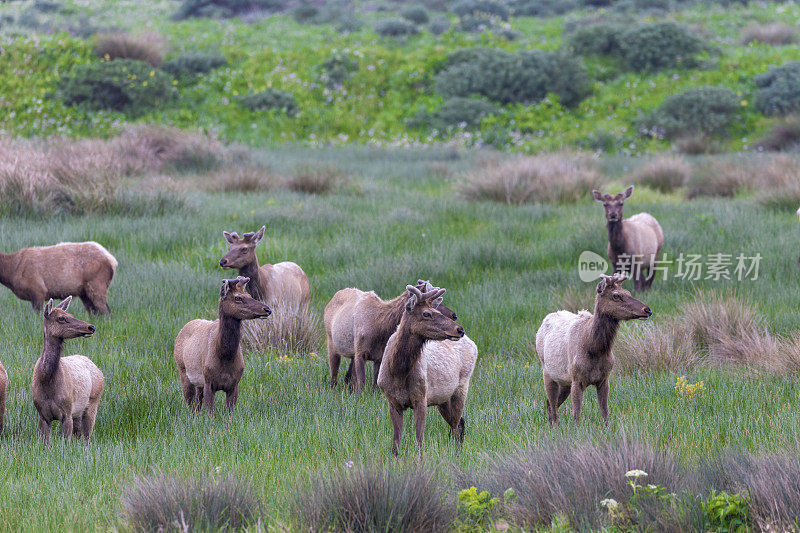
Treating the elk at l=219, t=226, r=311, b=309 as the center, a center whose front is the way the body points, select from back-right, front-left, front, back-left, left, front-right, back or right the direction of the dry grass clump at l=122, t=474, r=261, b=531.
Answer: front-left

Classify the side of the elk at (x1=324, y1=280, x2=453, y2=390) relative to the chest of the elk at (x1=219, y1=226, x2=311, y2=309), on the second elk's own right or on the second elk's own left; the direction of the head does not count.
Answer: on the second elk's own left

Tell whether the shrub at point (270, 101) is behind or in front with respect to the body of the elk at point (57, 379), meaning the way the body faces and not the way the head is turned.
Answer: behind

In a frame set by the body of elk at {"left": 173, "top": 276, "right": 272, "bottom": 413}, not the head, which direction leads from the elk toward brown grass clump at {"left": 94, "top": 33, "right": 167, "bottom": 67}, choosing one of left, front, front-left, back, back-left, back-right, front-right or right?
back-left

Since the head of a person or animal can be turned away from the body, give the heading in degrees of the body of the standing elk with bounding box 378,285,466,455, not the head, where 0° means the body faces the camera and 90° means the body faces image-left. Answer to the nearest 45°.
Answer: approximately 45°

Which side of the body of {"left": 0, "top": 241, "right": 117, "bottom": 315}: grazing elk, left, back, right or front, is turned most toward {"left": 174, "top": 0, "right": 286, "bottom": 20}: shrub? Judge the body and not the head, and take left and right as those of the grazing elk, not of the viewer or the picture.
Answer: right

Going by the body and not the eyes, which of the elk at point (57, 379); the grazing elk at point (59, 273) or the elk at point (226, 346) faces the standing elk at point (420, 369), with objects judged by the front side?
the elk at point (226, 346)

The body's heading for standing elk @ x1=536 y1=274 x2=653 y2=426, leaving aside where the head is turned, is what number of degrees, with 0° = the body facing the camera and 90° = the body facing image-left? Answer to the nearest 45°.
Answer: approximately 315°

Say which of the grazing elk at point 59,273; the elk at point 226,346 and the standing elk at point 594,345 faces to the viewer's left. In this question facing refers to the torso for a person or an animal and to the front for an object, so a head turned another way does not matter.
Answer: the grazing elk

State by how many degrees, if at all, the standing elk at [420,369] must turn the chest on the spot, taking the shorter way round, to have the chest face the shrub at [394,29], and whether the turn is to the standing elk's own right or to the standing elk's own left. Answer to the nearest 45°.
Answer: approximately 135° to the standing elk's own right

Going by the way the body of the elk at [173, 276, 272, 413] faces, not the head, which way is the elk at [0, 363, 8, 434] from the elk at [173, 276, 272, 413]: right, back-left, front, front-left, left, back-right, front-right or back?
back-right

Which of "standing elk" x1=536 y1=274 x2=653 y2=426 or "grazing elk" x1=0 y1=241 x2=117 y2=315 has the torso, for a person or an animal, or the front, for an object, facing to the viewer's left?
the grazing elk

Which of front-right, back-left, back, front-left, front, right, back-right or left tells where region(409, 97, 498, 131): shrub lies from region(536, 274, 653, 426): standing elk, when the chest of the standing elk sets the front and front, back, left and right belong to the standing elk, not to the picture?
back-left
